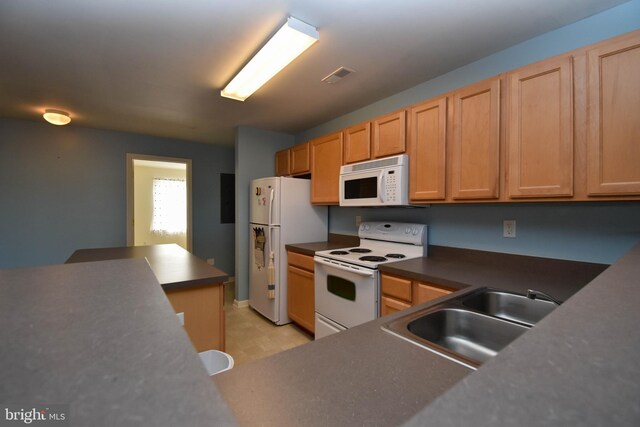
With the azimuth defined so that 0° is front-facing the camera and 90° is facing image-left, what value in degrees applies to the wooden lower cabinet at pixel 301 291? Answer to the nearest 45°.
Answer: approximately 45°

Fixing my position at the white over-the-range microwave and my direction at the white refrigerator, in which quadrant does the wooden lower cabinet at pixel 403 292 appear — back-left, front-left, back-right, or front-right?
back-left

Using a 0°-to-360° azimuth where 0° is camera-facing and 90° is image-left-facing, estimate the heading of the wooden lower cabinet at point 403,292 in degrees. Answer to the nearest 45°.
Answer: approximately 45°
